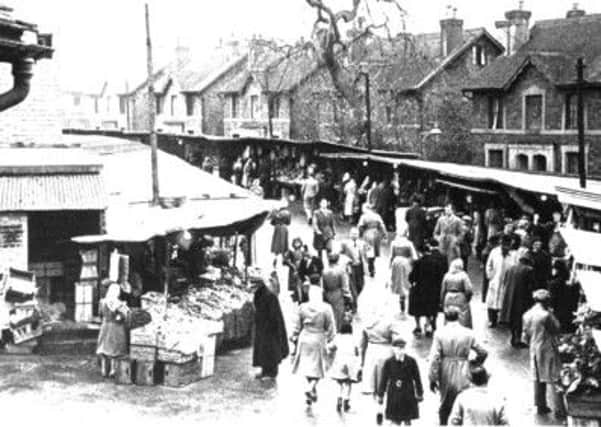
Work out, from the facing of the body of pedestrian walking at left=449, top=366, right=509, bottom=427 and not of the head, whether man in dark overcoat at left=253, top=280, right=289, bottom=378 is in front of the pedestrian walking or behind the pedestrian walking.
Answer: in front

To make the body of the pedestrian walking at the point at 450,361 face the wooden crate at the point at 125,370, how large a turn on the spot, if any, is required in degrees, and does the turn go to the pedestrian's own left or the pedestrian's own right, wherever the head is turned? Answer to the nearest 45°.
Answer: approximately 45° to the pedestrian's own left

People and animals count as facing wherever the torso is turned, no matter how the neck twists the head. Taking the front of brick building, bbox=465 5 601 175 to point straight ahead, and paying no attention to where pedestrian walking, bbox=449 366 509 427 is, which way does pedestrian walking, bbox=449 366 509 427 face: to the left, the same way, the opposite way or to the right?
the opposite way

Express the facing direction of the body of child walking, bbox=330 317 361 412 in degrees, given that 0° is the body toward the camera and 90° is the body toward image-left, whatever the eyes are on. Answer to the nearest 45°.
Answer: approximately 180°

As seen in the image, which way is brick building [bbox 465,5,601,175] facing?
toward the camera

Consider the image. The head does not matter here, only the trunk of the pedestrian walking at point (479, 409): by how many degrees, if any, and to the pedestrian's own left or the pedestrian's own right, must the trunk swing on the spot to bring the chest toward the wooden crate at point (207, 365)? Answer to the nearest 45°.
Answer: approximately 45° to the pedestrian's own left

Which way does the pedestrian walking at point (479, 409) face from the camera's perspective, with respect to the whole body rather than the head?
away from the camera

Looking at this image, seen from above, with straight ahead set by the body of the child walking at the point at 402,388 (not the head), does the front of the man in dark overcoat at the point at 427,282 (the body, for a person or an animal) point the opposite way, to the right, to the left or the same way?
the opposite way

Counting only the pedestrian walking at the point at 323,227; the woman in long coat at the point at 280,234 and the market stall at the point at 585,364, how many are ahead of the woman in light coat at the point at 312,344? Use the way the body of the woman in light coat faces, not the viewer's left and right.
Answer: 2

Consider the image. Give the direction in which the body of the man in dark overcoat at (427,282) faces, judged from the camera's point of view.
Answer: away from the camera
